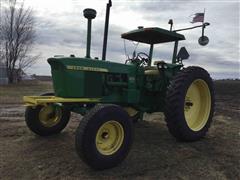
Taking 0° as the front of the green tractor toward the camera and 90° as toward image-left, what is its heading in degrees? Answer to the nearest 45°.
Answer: approximately 45°

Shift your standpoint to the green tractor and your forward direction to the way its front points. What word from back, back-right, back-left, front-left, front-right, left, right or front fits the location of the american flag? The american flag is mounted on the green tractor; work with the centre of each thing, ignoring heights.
back

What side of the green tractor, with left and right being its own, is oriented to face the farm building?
right
